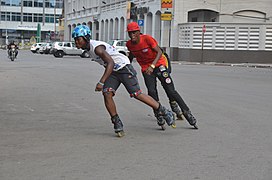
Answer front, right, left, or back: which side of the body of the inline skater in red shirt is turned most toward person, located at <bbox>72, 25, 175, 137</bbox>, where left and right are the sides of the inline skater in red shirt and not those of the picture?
front

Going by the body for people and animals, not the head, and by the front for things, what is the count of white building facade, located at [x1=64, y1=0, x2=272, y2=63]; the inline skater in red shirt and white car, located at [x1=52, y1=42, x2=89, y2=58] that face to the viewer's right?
1

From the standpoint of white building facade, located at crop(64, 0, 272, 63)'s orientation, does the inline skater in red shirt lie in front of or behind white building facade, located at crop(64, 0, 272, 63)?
in front

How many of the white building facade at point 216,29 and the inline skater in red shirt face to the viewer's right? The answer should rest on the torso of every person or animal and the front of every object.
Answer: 0

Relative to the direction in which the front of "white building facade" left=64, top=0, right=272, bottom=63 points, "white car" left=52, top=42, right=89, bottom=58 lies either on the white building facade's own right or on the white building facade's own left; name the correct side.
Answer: on the white building facade's own right

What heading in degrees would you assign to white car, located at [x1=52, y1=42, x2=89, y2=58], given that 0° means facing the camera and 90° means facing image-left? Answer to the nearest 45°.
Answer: approximately 270°

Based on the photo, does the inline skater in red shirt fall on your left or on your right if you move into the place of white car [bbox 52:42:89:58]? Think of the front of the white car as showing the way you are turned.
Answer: on your right

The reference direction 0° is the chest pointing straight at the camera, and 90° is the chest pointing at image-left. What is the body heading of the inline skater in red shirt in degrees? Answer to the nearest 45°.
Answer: approximately 45°

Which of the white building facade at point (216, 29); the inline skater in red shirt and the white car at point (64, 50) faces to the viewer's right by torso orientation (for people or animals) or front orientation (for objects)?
the white car

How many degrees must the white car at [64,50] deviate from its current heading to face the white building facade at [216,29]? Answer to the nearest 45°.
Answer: approximately 45° to its right
